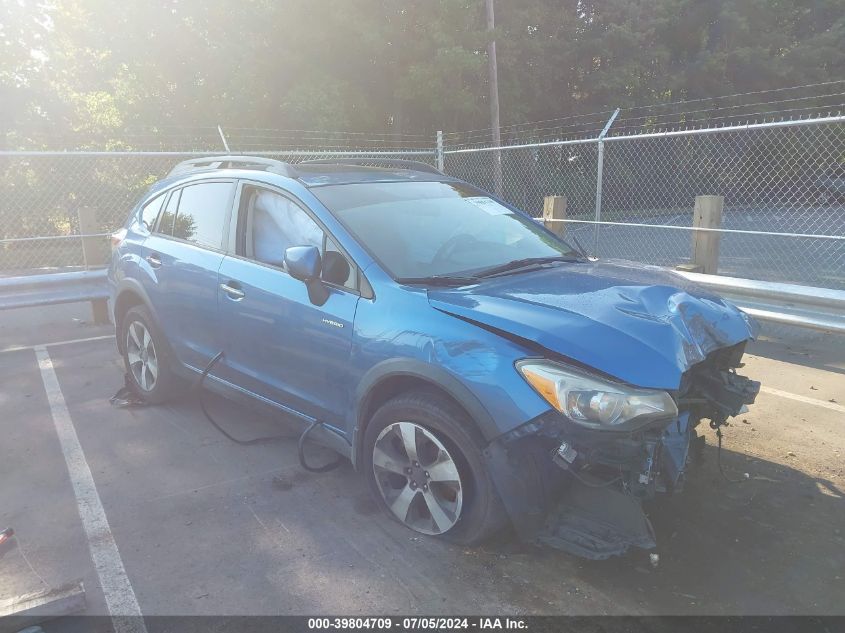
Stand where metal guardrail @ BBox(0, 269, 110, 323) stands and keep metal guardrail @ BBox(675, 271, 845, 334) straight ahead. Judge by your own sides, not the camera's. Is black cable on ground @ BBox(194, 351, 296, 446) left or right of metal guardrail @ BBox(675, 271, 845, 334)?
right

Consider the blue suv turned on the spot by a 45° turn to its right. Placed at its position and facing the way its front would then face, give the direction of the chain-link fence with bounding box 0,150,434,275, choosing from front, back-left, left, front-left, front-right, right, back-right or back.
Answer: back-right

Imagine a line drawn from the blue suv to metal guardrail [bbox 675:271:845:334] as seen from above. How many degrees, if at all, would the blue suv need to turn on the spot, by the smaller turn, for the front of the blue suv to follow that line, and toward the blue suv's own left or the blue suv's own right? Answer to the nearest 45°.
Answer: approximately 90° to the blue suv's own left

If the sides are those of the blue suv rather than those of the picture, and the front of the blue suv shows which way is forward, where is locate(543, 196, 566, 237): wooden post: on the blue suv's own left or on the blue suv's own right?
on the blue suv's own left

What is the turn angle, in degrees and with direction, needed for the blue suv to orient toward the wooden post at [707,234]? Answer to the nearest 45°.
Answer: approximately 90° to its left

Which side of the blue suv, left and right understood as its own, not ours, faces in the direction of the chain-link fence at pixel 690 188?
left

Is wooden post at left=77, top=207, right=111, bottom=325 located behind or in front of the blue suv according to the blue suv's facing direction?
behind

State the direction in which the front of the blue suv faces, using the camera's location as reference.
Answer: facing the viewer and to the right of the viewer

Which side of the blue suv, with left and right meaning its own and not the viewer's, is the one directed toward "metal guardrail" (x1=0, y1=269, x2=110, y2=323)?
back
